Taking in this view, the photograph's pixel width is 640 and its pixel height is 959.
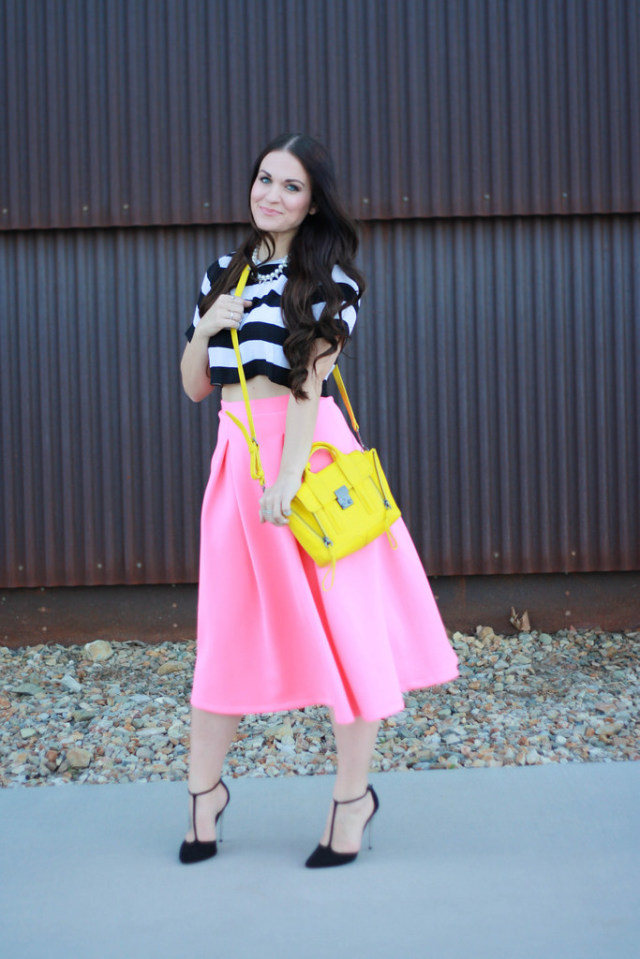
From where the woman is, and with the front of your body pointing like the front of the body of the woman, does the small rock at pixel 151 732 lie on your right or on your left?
on your right

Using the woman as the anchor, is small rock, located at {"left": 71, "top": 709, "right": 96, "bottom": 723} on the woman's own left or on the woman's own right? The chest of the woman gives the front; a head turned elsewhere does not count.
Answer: on the woman's own right

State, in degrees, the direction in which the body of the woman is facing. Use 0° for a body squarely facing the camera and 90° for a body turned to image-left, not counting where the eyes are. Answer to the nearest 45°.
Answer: approximately 45°

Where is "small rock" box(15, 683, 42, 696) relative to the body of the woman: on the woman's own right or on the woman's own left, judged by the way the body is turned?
on the woman's own right
